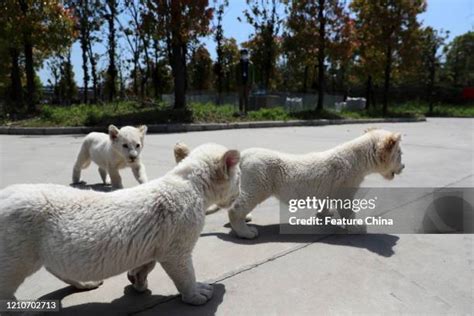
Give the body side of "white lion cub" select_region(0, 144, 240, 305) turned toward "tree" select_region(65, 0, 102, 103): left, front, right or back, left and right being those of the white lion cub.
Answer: left

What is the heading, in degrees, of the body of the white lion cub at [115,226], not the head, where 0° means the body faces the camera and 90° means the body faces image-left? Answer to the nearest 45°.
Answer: approximately 270°

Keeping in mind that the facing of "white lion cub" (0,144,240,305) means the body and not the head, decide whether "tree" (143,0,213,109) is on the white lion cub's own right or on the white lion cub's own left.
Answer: on the white lion cub's own left

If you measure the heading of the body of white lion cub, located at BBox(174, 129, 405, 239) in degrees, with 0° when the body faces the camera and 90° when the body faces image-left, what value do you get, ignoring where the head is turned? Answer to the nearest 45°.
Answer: approximately 270°

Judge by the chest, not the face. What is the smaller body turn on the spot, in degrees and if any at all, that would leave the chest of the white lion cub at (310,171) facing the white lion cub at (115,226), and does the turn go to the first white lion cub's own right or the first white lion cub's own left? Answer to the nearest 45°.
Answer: approximately 135° to the first white lion cub's own right

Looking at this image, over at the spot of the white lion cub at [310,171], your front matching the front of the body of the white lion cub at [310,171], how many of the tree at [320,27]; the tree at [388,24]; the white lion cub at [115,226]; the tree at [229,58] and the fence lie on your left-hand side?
4

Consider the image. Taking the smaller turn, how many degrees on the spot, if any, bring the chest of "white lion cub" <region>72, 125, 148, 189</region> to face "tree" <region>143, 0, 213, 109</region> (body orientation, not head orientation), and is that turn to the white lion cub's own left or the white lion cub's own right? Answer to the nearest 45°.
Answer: approximately 135° to the white lion cub's own left
